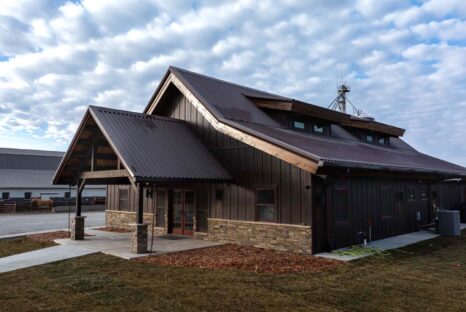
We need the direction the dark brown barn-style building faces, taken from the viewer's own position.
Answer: facing the viewer and to the left of the viewer

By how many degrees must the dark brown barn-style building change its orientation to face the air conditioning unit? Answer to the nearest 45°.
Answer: approximately 135° to its left
